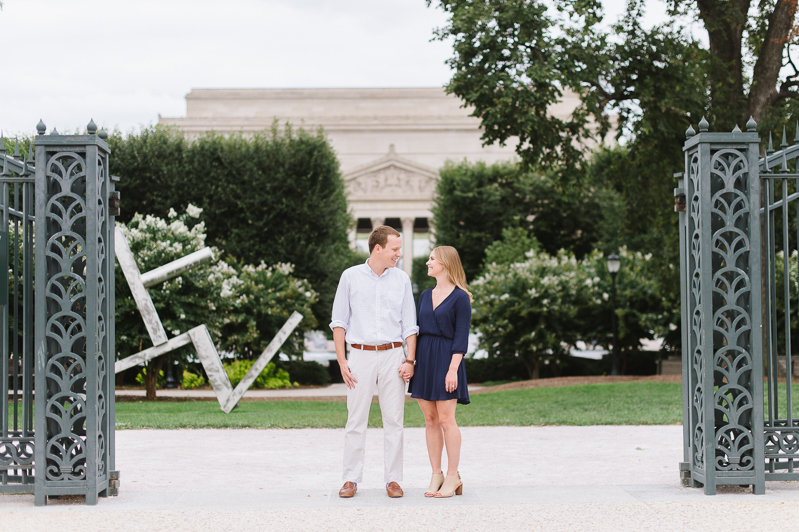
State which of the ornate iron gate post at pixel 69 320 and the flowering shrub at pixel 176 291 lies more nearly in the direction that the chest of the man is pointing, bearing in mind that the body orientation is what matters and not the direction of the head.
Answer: the ornate iron gate post

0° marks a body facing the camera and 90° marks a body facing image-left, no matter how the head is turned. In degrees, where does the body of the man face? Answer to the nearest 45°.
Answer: approximately 0°

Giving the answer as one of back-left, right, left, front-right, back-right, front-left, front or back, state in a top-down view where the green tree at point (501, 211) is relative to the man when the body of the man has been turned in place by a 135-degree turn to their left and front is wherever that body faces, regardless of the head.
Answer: front-left

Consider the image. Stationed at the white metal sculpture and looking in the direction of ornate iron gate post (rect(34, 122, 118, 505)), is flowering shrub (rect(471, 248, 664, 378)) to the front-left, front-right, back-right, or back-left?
back-left

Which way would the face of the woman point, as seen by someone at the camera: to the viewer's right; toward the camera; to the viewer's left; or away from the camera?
to the viewer's left

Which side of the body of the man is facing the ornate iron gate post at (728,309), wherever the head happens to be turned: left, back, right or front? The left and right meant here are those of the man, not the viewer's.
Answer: left

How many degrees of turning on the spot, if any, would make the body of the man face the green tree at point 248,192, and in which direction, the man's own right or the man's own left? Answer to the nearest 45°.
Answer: approximately 180°

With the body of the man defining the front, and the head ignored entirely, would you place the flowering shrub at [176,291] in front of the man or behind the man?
behind

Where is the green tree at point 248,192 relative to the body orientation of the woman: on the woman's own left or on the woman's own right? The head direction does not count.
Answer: on the woman's own right

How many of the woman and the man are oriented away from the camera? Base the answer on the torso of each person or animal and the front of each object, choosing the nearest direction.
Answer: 0
